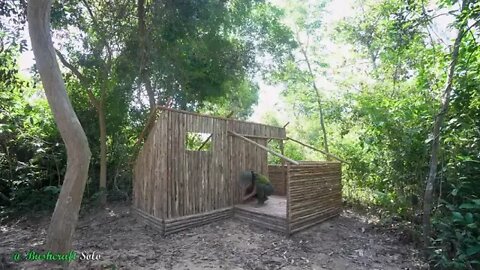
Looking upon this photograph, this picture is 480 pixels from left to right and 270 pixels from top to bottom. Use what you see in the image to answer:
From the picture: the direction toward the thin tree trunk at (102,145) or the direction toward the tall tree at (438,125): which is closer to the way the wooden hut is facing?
the tall tree

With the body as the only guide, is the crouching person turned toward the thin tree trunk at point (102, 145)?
yes

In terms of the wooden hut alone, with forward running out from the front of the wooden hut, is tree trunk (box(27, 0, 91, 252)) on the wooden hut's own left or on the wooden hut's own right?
on the wooden hut's own right

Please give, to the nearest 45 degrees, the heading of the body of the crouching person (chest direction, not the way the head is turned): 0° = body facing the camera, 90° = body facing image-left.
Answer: approximately 90°

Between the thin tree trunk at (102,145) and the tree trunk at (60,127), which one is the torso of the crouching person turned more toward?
the thin tree trunk

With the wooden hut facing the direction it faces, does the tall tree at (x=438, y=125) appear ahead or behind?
ahead

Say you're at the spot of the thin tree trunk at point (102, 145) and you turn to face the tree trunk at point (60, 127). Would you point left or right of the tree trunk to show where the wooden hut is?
left

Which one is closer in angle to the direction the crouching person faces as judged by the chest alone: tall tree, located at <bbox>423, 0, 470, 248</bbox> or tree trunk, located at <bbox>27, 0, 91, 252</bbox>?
the tree trunk

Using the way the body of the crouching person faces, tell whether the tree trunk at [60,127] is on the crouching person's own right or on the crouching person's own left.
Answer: on the crouching person's own left
